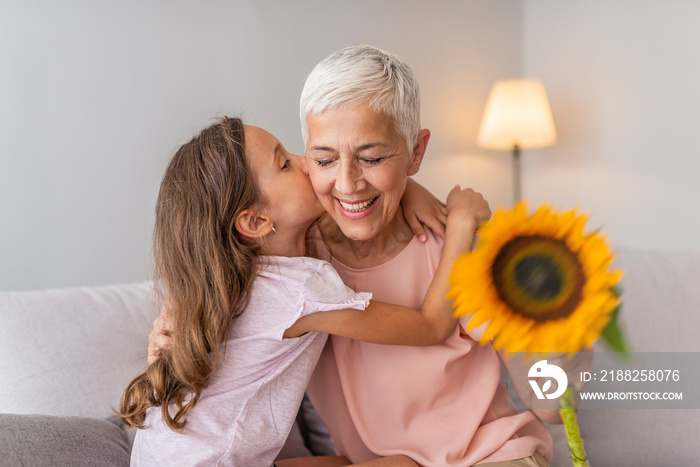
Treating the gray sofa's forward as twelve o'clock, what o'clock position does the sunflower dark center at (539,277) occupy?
The sunflower dark center is roughly at 11 o'clock from the gray sofa.

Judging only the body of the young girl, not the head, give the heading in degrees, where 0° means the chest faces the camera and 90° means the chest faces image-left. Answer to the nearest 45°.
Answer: approximately 270°

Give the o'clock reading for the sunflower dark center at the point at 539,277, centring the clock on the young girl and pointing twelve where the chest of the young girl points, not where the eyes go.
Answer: The sunflower dark center is roughly at 2 o'clock from the young girl.

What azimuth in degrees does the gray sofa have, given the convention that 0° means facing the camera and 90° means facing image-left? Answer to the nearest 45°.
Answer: approximately 0°

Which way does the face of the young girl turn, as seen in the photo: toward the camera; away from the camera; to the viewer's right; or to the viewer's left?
to the viewer's right
